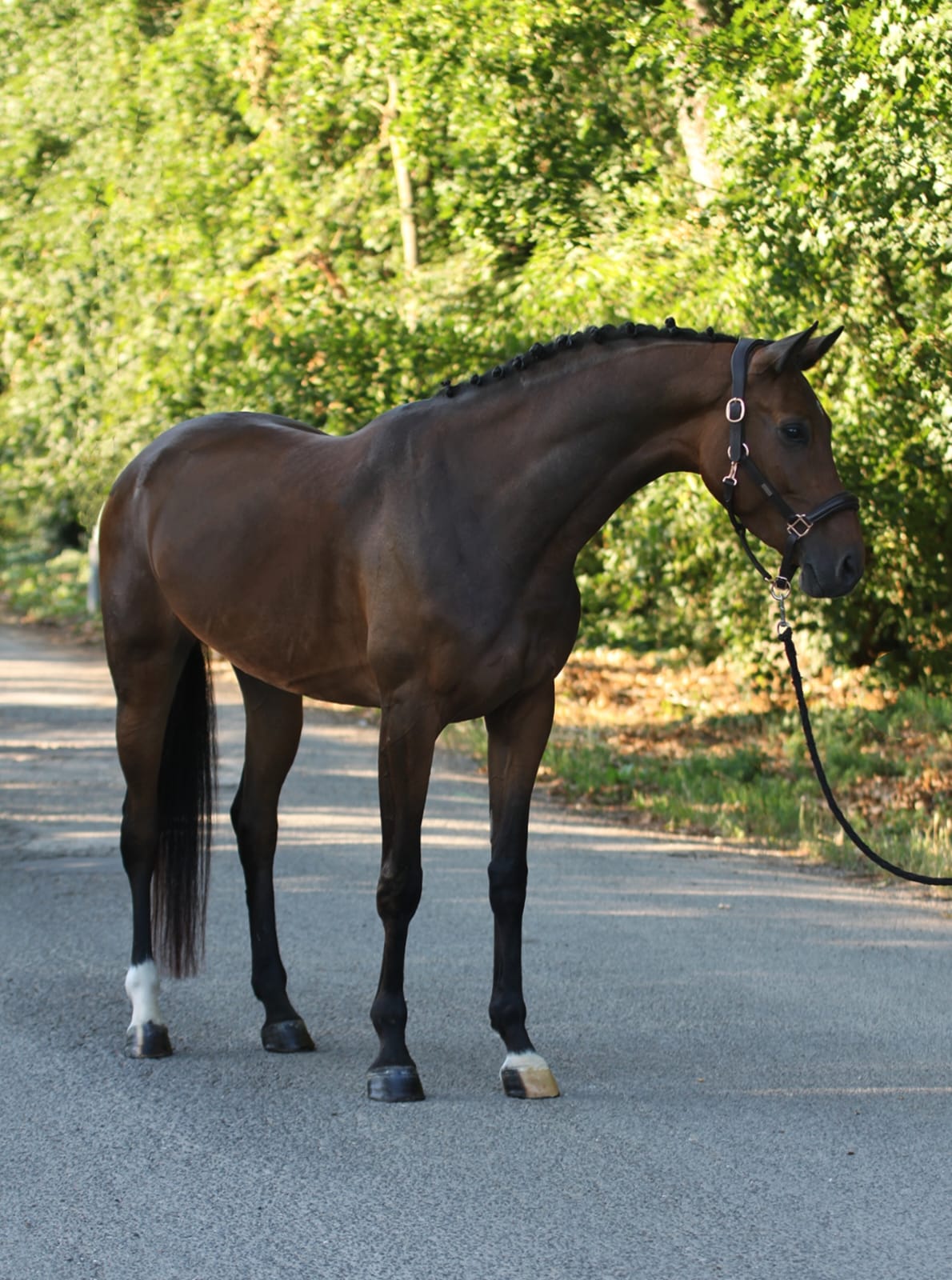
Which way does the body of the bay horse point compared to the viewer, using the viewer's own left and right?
facing the viewer and to the right of the viewer
